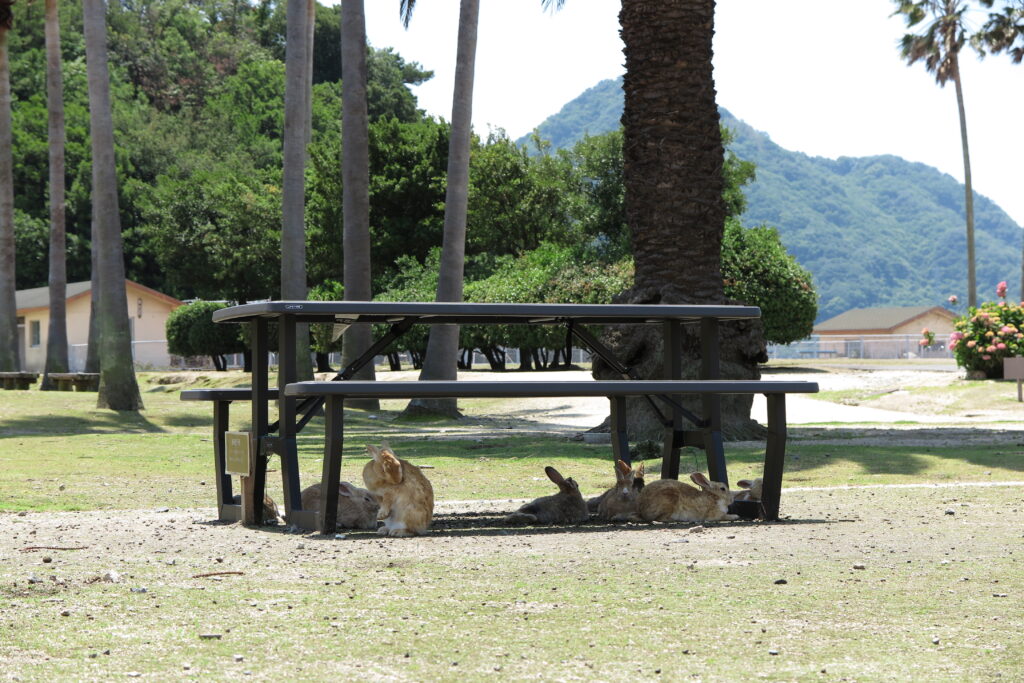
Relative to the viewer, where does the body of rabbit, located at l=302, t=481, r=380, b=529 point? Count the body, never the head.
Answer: to the viewer's right

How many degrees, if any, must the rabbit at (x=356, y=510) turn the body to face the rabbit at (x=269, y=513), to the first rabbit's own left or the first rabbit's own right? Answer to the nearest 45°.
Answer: approximately 135° to the first rabbit's own left

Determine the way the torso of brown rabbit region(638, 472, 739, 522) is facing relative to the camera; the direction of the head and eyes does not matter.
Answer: to the viewer's right

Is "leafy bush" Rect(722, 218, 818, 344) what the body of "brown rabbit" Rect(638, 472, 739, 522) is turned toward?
no

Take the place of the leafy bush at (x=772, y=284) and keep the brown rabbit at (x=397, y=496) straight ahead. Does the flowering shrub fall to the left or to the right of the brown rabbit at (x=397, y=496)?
left

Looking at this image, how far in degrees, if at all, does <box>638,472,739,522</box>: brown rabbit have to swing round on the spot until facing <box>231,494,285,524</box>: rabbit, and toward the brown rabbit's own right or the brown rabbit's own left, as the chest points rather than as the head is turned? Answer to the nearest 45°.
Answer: approximately 180°

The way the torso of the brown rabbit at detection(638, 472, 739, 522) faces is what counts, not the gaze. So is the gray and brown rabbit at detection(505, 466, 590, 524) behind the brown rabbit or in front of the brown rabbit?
behind
